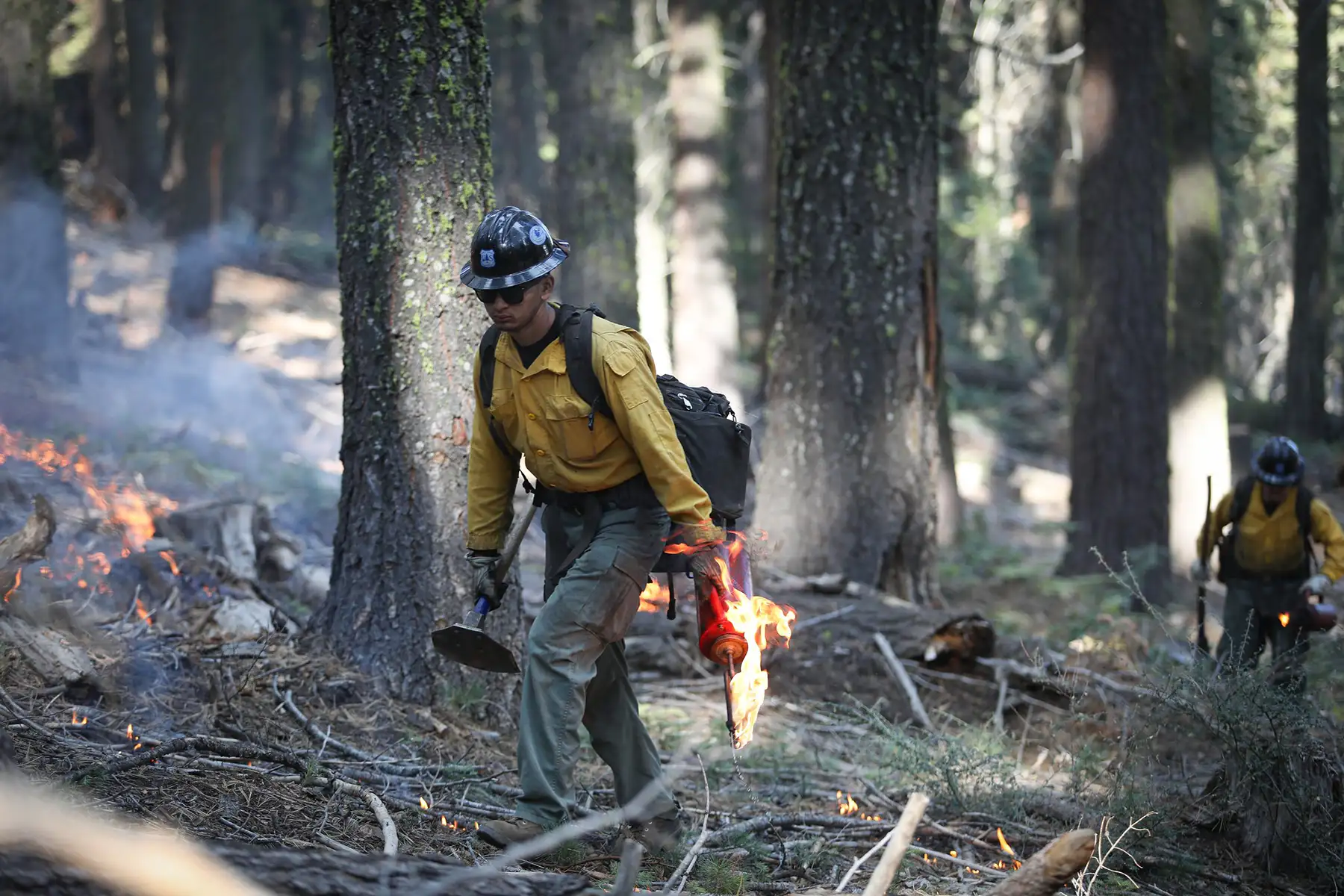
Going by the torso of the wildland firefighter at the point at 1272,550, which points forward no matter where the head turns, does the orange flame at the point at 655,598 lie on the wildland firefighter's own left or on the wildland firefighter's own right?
on the wildland firefighter's own right

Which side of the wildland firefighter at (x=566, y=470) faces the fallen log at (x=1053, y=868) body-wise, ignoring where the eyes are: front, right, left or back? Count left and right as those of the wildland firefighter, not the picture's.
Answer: left

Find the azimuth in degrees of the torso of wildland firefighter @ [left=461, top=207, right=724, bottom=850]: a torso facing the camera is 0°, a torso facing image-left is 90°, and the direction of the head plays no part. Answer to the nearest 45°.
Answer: approximately 45°

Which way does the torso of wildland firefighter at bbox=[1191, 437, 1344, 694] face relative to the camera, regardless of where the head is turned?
toward the camera

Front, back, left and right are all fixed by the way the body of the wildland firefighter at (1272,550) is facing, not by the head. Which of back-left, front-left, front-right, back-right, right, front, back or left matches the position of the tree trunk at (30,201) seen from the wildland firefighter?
right

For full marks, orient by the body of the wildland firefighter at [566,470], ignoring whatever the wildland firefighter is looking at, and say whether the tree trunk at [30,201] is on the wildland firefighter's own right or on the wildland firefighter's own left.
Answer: on the wildland firefighter's own right

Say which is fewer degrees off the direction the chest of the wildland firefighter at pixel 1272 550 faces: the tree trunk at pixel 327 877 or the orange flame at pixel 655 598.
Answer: the tree trunk

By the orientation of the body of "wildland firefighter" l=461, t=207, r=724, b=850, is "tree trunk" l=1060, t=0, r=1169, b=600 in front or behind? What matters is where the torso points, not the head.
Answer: behind

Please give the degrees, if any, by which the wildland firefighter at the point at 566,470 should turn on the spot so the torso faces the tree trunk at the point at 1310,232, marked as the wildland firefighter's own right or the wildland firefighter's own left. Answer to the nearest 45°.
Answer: approximately 180°

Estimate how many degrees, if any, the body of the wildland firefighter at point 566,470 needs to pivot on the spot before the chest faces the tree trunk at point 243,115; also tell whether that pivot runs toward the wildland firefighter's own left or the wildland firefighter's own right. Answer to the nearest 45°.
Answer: approximately 135° to the wildland firefighter's own right

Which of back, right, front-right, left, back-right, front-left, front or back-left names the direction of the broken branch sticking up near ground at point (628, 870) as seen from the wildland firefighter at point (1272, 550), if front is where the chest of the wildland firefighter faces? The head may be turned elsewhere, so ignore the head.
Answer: front

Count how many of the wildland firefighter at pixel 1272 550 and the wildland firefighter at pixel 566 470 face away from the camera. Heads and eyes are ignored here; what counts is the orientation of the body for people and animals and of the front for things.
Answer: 0
